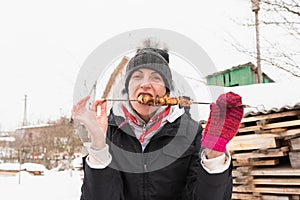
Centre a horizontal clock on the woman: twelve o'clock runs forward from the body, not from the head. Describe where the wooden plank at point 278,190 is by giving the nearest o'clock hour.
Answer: The wooden plank is roughly at 7 o'clock from the woman.

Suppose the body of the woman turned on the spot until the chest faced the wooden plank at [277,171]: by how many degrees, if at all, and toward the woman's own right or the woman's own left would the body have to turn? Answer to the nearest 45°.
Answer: approximately 135° to the woman's own left

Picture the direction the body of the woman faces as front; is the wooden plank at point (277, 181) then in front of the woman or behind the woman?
behind

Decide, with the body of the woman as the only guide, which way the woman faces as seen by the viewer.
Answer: toward the camera

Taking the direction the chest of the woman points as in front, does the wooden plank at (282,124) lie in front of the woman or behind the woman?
behind

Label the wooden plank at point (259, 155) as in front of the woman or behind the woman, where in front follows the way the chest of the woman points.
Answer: behind

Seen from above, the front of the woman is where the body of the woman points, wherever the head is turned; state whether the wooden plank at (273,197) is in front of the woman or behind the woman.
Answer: behind
